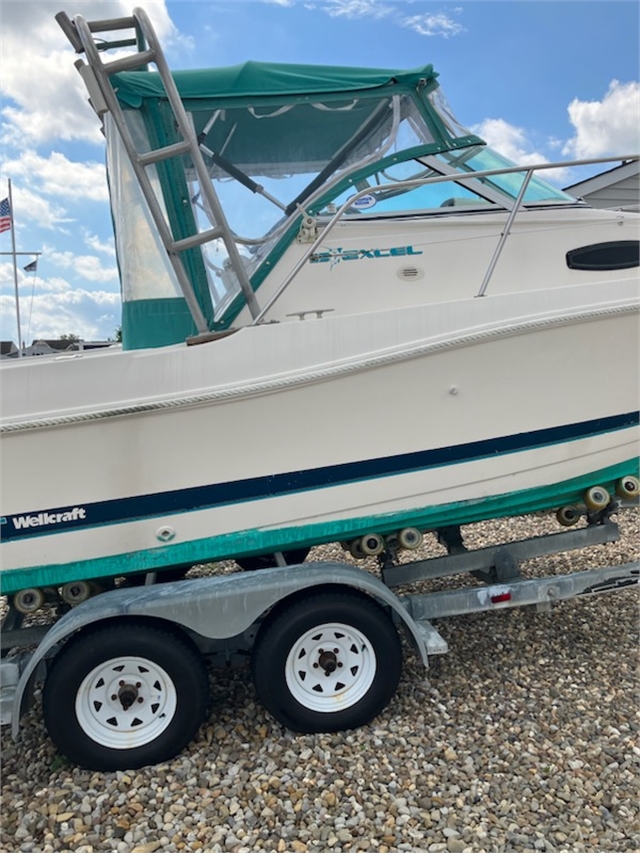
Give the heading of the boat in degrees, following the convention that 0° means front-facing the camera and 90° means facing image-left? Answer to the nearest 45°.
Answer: approximately 270°

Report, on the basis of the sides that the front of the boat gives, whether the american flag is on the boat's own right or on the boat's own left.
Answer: on the boat's own left
